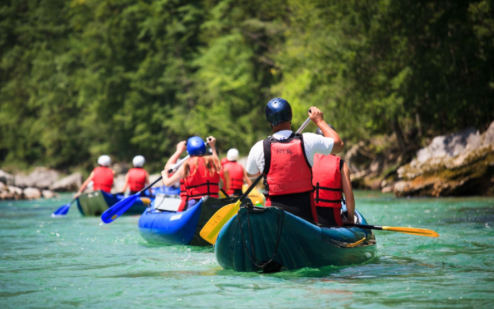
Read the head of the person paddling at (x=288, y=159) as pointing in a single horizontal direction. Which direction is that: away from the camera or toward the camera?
away from the camera

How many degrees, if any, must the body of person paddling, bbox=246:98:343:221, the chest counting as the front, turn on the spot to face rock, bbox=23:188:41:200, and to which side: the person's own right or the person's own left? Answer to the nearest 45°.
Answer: approximately 45° to the person's own left

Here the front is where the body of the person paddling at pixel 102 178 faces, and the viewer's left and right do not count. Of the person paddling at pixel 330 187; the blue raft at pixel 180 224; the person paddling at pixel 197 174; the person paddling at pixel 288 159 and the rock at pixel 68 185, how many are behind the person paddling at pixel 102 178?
4

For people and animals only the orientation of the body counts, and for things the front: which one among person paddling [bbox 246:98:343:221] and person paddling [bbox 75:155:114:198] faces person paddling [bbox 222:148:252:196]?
person paddling [bbox 246:98:343:221]

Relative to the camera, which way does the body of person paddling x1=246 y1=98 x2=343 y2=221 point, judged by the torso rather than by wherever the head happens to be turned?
away from the camera

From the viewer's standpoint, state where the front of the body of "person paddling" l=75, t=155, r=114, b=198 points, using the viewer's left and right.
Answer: facing away from the viewer

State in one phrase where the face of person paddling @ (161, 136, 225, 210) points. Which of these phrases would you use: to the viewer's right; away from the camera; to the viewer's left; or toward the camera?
away from the camera

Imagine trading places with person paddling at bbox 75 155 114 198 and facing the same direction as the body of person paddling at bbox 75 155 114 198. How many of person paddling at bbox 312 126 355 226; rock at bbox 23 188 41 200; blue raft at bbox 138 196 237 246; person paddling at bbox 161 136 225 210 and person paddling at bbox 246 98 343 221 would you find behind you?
4

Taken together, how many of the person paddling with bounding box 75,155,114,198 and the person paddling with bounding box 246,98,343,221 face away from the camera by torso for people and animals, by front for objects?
2
